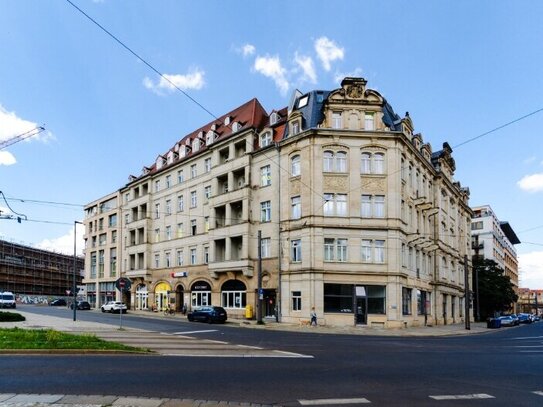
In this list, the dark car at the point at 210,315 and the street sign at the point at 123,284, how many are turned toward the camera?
1
